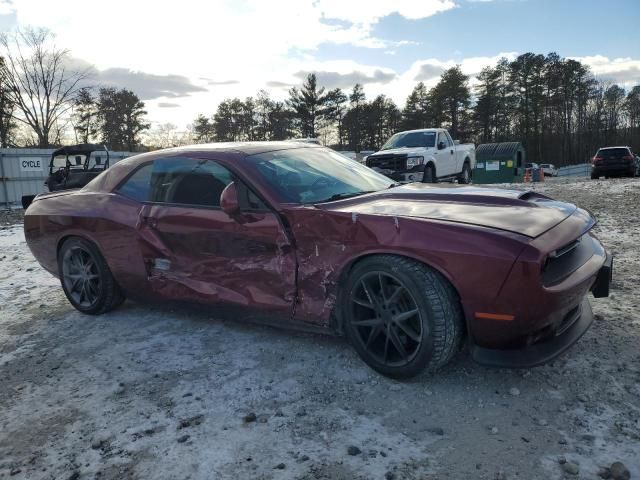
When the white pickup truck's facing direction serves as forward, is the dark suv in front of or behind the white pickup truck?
behind

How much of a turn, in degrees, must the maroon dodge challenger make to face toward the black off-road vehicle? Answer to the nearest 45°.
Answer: approximately 180°

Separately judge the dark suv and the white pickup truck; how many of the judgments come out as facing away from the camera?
1

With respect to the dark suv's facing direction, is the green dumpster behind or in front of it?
behind

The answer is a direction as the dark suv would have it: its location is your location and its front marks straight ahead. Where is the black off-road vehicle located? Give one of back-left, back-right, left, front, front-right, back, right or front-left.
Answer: back-left

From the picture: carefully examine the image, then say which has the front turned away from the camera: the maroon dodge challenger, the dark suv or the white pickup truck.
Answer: the dark suv

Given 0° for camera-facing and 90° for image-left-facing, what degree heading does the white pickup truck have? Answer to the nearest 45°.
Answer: approximately 45°

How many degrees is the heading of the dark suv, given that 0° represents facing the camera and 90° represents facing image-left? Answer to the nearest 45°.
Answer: approximately 180°

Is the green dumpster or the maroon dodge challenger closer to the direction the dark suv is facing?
the green dumpster

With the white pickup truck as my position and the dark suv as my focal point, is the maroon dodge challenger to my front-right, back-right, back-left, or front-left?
back-right

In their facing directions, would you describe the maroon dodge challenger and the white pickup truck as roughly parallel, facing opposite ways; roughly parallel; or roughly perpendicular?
roughly perpendicular

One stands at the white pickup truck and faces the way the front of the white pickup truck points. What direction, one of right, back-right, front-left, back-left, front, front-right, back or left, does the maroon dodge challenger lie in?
front-left

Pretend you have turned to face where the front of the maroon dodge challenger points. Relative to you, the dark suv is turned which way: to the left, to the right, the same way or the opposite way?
to the left

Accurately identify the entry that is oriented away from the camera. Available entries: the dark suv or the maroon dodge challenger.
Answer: the dark suv
